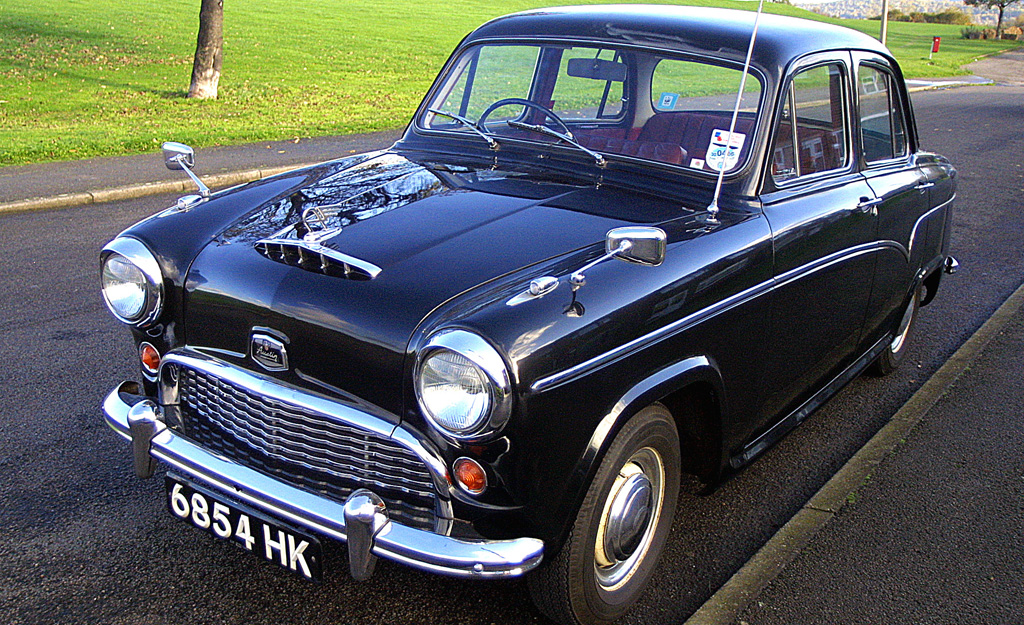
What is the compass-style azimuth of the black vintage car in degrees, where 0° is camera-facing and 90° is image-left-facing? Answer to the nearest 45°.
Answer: approximately 45°
